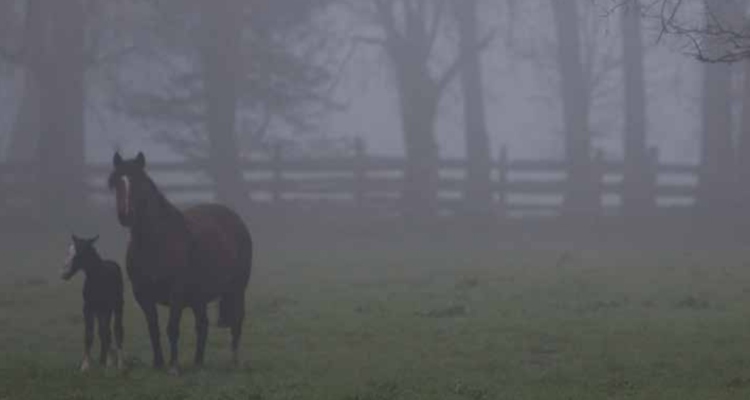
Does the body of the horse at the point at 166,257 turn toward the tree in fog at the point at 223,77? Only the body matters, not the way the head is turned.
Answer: no

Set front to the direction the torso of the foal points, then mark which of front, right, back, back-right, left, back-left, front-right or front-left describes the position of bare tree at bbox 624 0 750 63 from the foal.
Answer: back-left

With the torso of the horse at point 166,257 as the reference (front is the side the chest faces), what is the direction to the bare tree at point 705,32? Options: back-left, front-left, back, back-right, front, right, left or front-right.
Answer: back-left

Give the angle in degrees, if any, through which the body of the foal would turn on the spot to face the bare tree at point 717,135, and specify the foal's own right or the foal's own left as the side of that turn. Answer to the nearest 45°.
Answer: approximately 180°

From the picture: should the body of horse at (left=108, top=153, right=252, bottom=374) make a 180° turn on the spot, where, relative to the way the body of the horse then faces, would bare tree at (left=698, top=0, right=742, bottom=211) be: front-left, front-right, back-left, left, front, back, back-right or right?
front

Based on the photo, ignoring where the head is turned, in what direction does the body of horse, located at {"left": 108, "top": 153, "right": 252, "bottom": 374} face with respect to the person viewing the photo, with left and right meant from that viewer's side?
facing the viewer and to the left of the viewer

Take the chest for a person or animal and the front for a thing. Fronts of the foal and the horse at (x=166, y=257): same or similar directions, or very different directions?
same or similar directions

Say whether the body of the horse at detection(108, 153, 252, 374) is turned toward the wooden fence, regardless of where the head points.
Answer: no

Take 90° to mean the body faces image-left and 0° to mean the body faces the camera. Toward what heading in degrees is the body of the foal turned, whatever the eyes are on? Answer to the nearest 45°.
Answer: approximately 45°

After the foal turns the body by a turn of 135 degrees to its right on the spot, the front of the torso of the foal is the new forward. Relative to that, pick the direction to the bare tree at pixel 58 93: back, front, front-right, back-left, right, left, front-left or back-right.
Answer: front

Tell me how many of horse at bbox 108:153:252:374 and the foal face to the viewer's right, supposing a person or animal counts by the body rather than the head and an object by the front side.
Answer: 0
